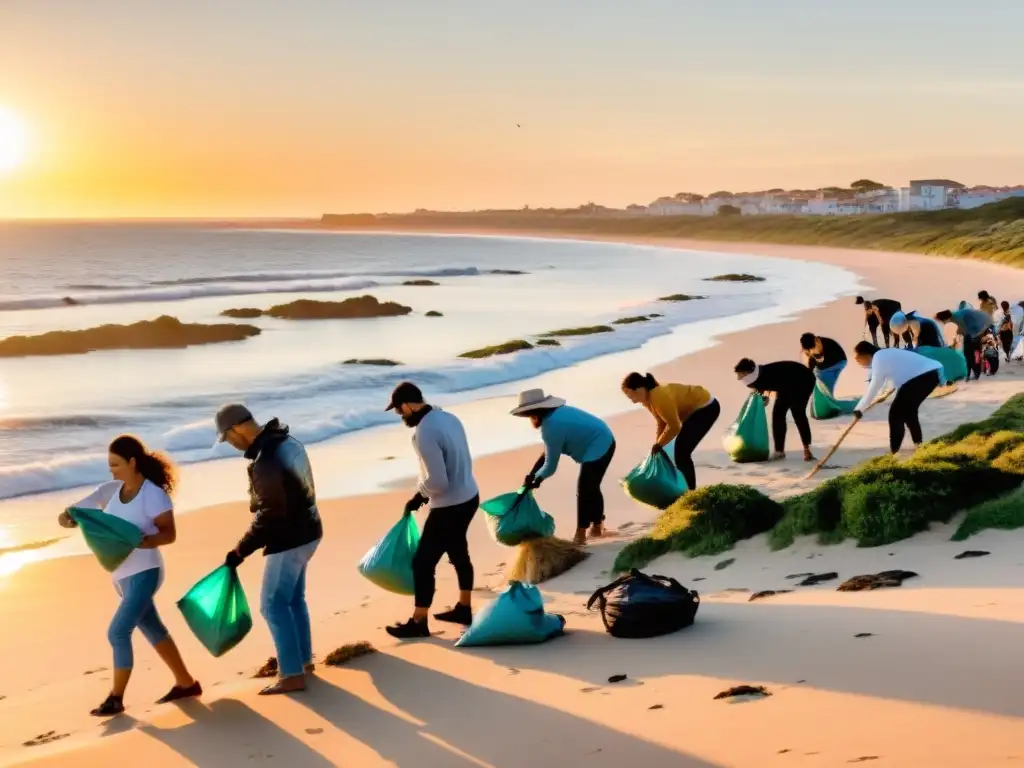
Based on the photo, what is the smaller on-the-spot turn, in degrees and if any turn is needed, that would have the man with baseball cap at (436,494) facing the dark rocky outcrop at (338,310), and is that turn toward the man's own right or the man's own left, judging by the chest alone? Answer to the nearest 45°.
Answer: approximately 90° to the man's own right

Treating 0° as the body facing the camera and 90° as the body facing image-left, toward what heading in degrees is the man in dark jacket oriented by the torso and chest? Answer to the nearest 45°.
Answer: approximately 90°

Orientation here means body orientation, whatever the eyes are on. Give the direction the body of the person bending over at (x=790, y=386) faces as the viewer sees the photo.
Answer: to the viewer's left

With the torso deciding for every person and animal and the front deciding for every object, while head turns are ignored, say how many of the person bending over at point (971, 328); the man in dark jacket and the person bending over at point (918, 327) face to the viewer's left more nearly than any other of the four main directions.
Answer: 3

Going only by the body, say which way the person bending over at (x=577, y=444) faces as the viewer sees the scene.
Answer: to the viewer's left

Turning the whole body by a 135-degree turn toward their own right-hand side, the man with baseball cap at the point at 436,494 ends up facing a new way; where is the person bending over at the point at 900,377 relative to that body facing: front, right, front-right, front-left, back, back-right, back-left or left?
front

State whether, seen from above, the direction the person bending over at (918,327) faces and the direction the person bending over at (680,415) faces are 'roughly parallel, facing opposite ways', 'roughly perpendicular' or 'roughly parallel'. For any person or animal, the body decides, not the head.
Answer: roughly parallel

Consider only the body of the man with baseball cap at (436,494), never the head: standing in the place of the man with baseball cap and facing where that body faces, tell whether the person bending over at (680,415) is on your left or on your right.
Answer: on your right

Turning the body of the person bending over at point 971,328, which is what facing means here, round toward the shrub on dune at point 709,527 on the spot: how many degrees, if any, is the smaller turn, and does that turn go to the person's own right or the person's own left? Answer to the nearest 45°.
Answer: approximately 90° to the person's own left

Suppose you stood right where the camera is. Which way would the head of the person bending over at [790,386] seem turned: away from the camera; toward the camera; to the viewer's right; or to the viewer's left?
to the viewer's left

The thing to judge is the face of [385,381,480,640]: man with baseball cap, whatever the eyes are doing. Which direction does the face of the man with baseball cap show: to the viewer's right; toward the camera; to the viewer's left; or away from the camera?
to the viewer's left

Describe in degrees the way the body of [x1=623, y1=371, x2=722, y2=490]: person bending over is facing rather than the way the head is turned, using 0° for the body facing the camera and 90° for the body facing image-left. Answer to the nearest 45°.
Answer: approximately 90°

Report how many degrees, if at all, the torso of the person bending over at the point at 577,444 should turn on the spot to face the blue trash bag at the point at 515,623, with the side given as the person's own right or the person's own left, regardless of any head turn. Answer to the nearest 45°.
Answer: approximately 90° to the person's own left
